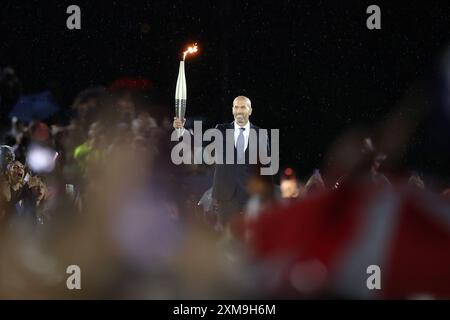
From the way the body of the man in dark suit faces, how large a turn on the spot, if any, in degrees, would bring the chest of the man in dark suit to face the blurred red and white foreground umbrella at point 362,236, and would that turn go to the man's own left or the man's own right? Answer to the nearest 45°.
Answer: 0° — they already face them

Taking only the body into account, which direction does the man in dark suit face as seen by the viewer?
toward the camera

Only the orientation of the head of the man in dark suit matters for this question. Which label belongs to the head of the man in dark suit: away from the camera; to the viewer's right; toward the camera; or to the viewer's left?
toward the camera
